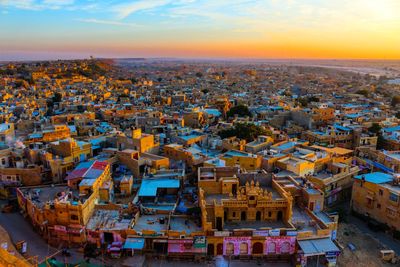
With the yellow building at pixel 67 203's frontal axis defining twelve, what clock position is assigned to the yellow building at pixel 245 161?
the yellow building at pixel 245 161 is roughly at 9 o'clock from the yellow building at pixel 67 203.

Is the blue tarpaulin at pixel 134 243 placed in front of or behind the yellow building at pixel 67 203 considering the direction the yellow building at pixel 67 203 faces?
in front

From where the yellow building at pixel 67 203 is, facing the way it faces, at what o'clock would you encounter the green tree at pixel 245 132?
The green tree is roughly at 8 o'clock from the yellow building.

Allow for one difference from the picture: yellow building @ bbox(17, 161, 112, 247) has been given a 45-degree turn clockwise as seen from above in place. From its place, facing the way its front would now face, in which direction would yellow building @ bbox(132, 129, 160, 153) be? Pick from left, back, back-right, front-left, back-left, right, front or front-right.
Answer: back

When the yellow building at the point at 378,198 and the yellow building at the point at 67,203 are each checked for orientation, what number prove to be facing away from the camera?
0

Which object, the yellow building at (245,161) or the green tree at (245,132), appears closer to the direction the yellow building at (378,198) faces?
the yellow building

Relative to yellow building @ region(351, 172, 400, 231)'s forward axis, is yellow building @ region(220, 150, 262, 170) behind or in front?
in front

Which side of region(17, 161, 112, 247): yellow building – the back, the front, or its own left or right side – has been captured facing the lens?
front

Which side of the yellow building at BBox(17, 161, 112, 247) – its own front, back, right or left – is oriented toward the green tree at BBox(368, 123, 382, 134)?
left

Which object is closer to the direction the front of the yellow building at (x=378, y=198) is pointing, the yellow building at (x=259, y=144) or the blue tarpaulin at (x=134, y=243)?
the blue tarpaulin
